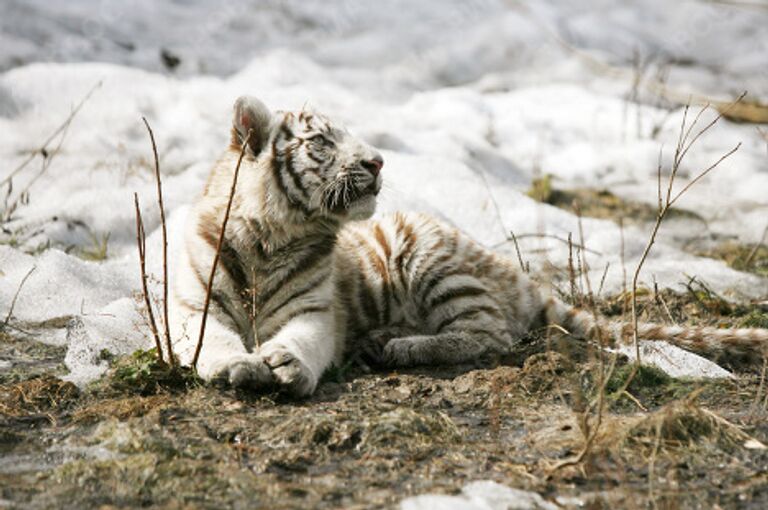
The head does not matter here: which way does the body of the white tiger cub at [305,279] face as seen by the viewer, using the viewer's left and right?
facing the viewer and to the left of the viewer

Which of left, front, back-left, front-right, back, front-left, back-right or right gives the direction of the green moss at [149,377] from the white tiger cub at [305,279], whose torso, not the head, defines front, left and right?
front

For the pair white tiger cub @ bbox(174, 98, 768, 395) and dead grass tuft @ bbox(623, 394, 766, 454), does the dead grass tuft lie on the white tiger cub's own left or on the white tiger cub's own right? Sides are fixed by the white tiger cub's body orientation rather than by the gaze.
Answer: on the white tiger cub's own left

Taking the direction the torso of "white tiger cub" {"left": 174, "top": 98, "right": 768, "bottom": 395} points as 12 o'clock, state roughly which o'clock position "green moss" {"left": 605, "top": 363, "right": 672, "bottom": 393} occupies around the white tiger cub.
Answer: The green moss is roughly at 8 o'clock from the white tiger cub.

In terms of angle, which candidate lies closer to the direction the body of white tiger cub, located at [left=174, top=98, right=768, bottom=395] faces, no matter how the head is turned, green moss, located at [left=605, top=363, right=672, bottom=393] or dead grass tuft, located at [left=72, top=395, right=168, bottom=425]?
the dead grass tuft

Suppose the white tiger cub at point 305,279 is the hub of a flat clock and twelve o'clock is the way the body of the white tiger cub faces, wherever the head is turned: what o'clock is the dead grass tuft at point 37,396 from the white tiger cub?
The dead grass tuft is roughly at 12 o'clock from the white tiger cub.

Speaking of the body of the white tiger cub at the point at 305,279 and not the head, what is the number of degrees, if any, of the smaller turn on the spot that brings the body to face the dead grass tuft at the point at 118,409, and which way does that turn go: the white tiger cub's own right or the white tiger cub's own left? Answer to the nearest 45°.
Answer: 0° — it already faces it
